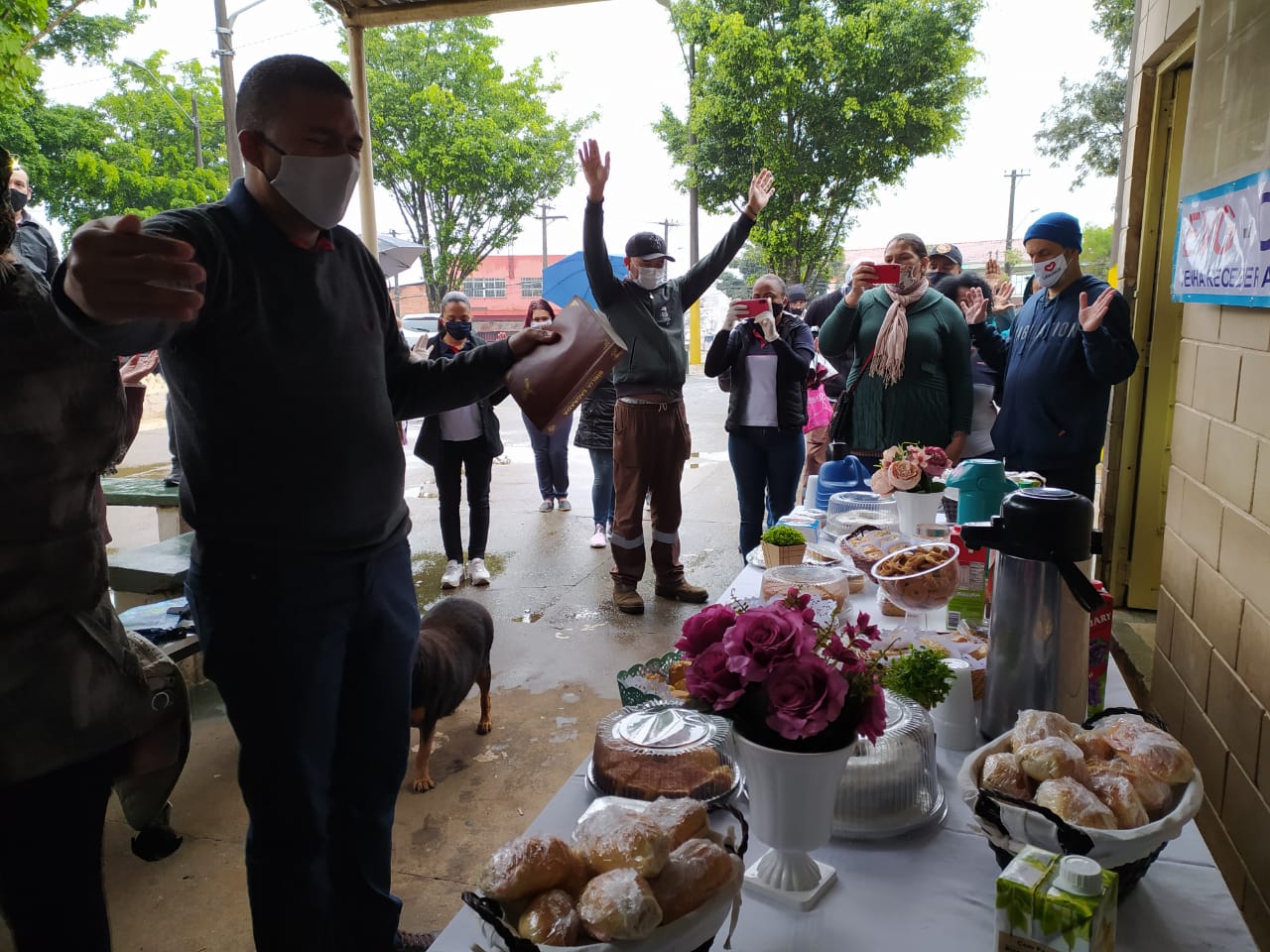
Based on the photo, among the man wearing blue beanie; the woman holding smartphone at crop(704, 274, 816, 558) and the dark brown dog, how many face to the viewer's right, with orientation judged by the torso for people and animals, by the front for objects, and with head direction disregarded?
0

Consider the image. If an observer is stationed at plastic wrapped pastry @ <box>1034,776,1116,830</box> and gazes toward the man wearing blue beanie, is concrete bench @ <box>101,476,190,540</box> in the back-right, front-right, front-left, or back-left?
front-left

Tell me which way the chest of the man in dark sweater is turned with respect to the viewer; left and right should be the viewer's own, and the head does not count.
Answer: facing the viewer and to the right of the viewer

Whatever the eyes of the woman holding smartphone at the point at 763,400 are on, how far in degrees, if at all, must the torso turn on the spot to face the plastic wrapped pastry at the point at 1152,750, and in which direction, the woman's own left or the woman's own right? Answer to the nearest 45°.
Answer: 0° — they already face it

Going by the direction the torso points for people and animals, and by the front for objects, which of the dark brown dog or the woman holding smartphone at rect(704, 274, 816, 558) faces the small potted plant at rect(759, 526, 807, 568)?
the woman holding smartphone

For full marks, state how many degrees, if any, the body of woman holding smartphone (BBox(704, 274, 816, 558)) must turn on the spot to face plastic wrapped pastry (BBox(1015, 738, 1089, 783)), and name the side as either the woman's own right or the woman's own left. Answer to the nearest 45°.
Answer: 0° — they already face it

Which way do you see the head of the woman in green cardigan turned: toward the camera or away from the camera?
toward the camera

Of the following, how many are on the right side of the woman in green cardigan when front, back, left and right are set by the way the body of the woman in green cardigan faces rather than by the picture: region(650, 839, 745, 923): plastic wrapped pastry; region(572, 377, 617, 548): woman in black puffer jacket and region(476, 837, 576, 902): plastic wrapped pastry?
1

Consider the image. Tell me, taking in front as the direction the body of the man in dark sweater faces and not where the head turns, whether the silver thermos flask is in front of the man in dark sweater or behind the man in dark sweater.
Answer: in front

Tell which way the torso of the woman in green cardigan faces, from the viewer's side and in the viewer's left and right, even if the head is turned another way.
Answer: facing the viewer and to the left of the viewer

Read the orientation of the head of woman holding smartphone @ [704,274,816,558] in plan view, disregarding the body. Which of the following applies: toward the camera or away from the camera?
toward the camera

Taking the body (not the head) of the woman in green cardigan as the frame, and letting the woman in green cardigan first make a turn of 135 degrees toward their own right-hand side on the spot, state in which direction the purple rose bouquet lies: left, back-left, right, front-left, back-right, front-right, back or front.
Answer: back

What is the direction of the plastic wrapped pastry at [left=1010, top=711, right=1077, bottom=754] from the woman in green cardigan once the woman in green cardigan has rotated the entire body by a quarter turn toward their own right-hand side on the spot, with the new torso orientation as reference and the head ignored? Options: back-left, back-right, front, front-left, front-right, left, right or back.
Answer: back-left

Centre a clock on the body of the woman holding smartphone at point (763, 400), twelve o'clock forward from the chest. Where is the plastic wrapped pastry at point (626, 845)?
The plastic wrapped pastry is roughly at 12 o'clock from the woman holding smartphone.

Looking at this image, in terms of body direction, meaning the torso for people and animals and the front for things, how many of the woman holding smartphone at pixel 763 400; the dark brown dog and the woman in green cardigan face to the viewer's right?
0

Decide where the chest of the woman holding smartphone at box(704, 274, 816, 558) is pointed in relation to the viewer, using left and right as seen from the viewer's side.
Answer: facing the viewer
